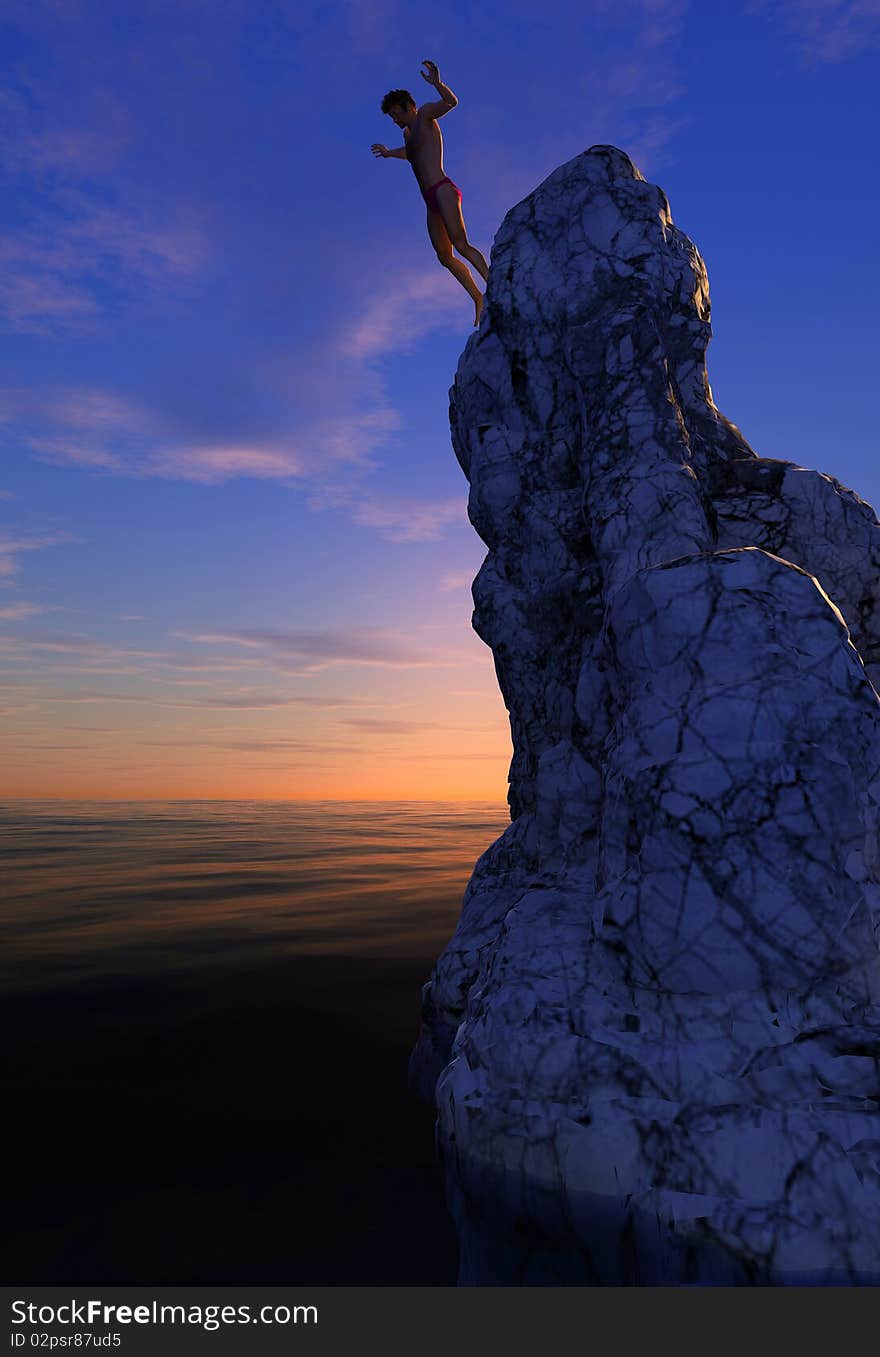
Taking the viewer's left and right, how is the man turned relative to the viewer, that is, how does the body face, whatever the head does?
facing the viewer and to the left of the viewer
